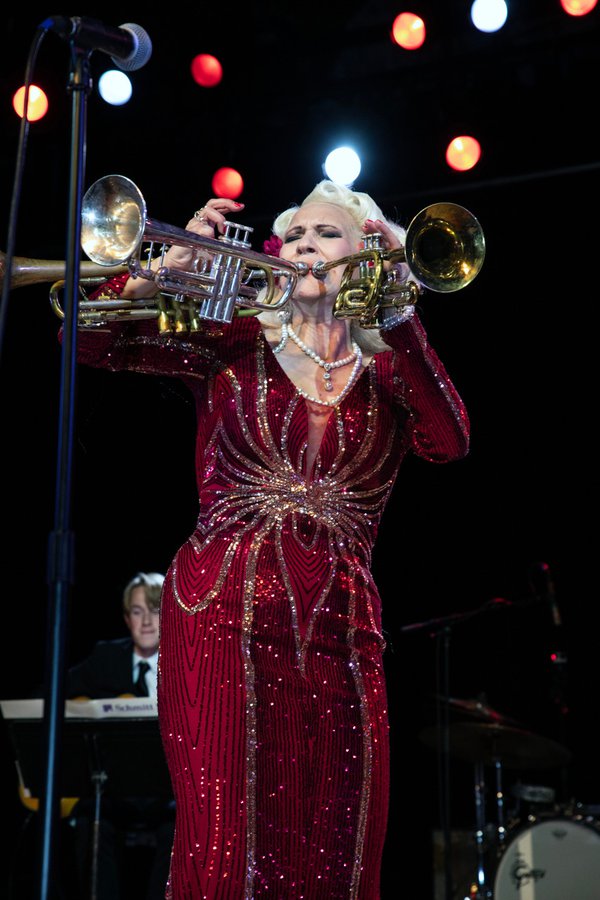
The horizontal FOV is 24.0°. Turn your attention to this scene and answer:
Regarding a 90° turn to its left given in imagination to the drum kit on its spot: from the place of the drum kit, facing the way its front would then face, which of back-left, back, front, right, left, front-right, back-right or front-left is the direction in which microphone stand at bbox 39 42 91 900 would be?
right

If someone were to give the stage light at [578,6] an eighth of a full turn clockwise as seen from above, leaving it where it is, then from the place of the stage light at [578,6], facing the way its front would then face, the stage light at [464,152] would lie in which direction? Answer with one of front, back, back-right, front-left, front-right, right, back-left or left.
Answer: right

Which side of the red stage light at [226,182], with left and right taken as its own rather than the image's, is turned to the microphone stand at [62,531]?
front

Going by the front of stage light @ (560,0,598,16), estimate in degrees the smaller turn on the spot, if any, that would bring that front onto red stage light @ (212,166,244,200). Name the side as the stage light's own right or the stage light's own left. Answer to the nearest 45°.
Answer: approximately 90° to the stage light's own right

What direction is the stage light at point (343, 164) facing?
toward the camera

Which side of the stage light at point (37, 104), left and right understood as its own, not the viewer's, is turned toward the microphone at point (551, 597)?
left

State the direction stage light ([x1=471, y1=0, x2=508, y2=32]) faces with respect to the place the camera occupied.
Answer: facing the viewer

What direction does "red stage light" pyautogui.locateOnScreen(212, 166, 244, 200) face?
toward the camera

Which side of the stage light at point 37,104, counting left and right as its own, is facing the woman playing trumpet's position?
front
